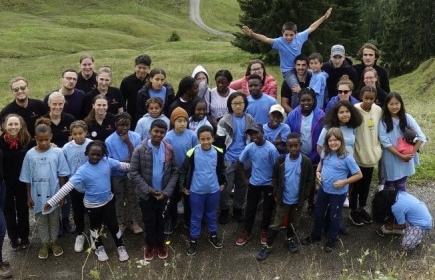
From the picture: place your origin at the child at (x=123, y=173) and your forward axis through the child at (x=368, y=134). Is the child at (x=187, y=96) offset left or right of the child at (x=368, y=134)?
left

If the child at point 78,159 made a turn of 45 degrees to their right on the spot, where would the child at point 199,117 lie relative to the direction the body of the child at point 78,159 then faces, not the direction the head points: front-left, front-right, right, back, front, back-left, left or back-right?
back-left

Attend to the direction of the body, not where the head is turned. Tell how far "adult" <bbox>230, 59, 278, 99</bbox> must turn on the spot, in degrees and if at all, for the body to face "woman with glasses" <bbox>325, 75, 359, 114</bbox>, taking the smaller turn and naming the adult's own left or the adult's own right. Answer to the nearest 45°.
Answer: approximately 45° to the adult's own left

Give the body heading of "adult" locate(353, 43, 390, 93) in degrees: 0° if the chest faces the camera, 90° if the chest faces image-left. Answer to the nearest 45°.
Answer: approximately 0°

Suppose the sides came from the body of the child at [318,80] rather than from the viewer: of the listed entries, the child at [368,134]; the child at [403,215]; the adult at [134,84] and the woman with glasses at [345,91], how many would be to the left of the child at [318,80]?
3

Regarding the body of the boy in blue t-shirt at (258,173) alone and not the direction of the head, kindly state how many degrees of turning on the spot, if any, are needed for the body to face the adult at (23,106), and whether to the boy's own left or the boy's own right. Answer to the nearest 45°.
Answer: approximately 90° to the boy's own right

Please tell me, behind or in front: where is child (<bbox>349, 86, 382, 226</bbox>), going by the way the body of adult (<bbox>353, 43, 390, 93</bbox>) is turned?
in front

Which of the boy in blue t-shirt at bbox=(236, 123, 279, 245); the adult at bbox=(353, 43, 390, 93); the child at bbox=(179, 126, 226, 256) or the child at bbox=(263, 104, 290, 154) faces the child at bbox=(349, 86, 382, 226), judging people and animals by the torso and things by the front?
the adult

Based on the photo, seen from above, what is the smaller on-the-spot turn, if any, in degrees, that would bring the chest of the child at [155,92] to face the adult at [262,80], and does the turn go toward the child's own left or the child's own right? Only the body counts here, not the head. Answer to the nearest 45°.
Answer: approximately 90° to the child's own left

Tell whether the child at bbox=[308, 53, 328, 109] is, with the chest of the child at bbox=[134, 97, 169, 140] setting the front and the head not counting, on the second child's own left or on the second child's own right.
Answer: on the second child's own left

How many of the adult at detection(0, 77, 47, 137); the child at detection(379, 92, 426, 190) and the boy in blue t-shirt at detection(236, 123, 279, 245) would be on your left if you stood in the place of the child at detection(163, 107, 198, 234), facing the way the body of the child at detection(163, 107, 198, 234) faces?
2
